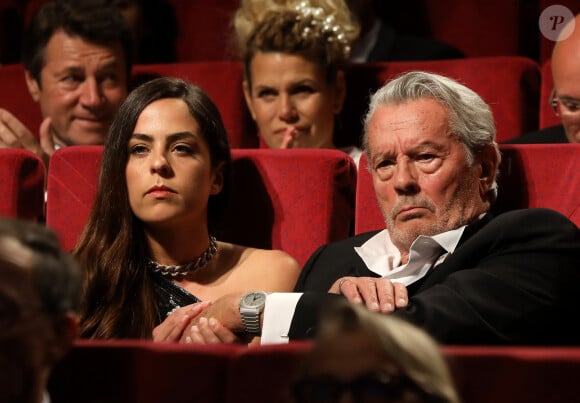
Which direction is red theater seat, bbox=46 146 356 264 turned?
toward the camera

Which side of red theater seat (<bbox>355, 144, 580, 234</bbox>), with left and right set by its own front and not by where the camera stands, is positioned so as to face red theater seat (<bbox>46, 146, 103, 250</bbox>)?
right

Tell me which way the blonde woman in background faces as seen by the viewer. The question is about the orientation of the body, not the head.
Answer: toward the camera

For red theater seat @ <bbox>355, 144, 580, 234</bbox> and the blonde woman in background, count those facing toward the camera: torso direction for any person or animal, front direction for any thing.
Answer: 2

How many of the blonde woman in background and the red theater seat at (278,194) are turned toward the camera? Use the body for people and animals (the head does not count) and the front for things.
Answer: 2

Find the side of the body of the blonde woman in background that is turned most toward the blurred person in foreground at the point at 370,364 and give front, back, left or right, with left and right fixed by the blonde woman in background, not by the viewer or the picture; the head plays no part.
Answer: front

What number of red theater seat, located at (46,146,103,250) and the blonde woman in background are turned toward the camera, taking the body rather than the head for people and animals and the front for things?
2

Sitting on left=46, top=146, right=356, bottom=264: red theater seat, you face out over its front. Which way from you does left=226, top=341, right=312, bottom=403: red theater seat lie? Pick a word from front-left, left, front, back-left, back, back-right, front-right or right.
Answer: front
